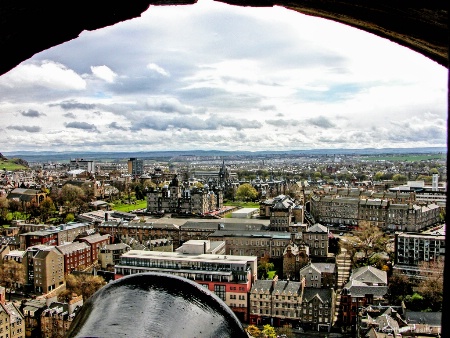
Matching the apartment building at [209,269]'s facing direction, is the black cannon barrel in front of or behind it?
in front

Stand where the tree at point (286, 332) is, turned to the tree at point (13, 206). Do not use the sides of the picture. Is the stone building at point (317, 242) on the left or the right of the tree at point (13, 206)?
right

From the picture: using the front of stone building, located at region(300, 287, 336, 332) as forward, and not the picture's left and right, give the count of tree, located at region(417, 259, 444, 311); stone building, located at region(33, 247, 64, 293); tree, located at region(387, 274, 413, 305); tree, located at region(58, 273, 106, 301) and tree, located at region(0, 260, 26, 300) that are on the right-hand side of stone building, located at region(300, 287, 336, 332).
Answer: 3

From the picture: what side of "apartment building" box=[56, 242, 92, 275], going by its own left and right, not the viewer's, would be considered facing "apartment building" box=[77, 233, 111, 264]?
left

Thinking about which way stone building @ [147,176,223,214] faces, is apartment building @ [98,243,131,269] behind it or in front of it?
in front

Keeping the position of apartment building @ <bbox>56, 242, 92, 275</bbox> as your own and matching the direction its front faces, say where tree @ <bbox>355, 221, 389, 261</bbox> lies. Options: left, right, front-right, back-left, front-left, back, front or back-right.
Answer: front-left

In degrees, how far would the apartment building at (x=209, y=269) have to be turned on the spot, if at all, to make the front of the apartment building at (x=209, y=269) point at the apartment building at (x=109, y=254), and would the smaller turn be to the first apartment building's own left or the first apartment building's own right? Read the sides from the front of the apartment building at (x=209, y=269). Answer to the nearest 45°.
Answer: approximately 135° to the first apartment building's own right

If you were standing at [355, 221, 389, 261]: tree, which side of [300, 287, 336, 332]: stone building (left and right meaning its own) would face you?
back

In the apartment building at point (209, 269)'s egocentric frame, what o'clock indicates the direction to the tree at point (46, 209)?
The tree is roughly at 5 o'clock from the apartment building.

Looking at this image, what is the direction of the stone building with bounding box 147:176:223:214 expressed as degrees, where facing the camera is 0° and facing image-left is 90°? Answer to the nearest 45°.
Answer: approximately 0°

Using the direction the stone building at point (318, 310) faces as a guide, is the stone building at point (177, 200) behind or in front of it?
behind

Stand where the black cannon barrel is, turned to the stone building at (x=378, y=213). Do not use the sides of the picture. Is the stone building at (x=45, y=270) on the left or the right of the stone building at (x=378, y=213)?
left

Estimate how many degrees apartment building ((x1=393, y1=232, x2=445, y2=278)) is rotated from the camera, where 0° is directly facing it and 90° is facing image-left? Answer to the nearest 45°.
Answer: approximately 0°
